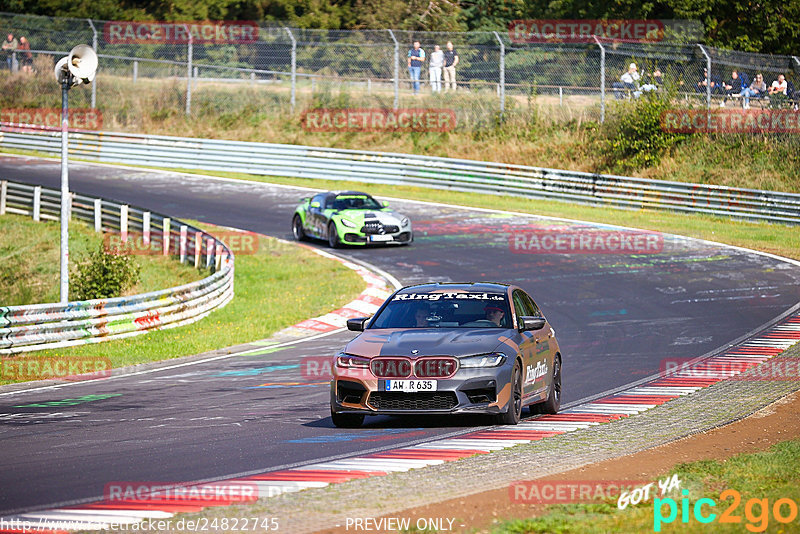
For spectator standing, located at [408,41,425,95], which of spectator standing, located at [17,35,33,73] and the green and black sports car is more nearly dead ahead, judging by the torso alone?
the green and black sports car

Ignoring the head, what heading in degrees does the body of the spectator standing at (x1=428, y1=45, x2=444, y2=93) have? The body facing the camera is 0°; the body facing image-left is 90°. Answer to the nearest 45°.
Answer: approximately 0°

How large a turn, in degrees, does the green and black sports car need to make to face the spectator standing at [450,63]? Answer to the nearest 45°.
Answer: approximately 135° to its left

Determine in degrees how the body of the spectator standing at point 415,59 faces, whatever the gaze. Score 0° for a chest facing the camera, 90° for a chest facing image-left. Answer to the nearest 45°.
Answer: approximately 0°

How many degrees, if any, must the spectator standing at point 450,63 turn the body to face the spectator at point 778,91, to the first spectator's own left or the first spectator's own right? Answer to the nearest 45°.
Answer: approximately 45° to the first spectator's own left

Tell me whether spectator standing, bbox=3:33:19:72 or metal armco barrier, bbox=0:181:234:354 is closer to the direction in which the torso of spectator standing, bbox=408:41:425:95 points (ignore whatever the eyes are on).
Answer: the metal armco barrier

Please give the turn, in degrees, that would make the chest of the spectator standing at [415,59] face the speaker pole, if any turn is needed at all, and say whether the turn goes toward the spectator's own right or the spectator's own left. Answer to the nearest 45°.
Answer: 0° — they already face it
